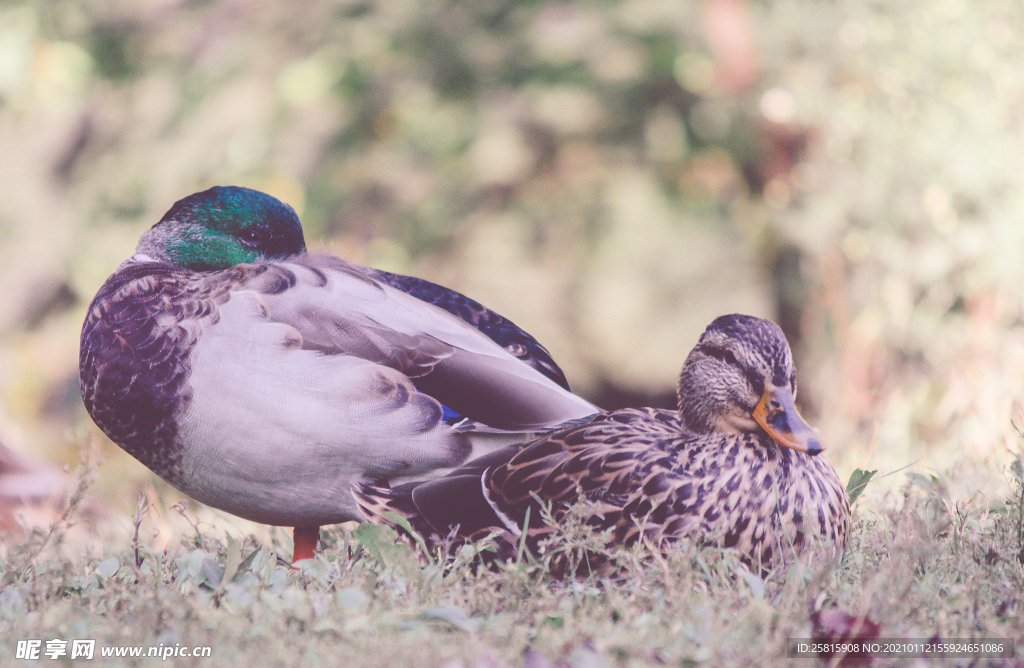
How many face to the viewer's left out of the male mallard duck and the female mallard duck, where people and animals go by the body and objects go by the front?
1

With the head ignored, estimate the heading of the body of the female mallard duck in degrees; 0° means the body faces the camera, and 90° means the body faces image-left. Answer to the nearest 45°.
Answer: approximately 315°

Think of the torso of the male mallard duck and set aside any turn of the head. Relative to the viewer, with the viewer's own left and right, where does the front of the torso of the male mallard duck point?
facing to the left of the viewer

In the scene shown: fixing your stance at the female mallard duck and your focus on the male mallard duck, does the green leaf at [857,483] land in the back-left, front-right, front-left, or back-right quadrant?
back-right

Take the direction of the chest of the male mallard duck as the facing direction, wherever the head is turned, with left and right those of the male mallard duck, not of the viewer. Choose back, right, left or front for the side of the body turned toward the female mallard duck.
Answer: back

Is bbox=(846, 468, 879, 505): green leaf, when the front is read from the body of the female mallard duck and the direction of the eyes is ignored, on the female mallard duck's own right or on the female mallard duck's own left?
on the female mallard duck's own left

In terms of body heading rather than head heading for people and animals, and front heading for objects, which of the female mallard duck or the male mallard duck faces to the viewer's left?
the male mallard duck

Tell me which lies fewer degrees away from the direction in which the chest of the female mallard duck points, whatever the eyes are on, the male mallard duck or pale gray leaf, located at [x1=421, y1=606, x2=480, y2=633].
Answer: the pale gray leaf

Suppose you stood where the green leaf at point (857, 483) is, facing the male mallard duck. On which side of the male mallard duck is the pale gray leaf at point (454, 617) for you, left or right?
left

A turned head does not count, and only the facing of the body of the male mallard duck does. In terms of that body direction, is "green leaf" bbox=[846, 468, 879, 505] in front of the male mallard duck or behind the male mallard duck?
behind
